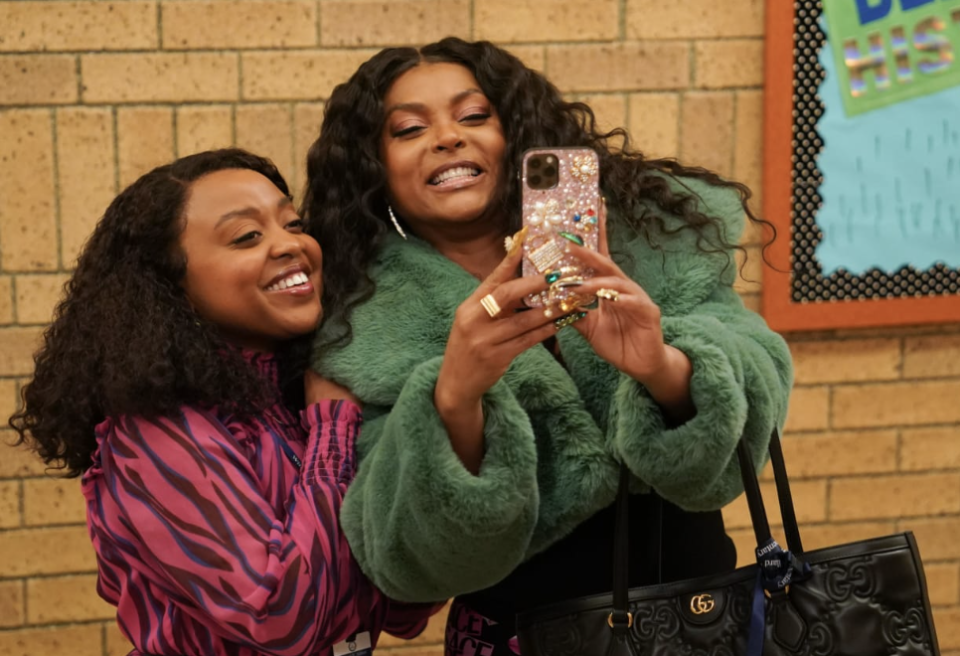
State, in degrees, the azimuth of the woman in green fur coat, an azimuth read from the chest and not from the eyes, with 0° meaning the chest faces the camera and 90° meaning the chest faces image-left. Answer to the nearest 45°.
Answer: approximately 0°

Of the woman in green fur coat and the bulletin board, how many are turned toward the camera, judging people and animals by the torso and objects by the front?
2

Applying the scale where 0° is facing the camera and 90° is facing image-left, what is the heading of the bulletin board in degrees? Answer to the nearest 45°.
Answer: approximately 0°

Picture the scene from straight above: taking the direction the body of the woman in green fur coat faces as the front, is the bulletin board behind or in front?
behind

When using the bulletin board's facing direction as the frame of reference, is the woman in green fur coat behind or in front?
in front

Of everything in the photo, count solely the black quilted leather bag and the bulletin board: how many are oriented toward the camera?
2

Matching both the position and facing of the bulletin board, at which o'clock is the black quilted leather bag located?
The black quilted leather bag is roughly at 12 o'clock from the bulletin board.

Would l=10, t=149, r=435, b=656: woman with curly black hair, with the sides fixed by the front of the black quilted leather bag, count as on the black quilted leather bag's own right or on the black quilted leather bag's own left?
on the black quilted leather bag's own right

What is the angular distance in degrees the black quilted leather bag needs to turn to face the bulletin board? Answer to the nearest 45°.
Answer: approximately 180°
